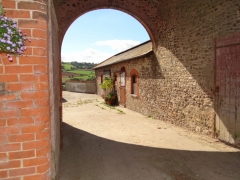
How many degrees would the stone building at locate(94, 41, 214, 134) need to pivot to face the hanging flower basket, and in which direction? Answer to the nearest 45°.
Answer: approximately 45° to its left

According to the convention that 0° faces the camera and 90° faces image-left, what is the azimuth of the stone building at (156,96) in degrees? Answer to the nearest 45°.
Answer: approximately 45°
